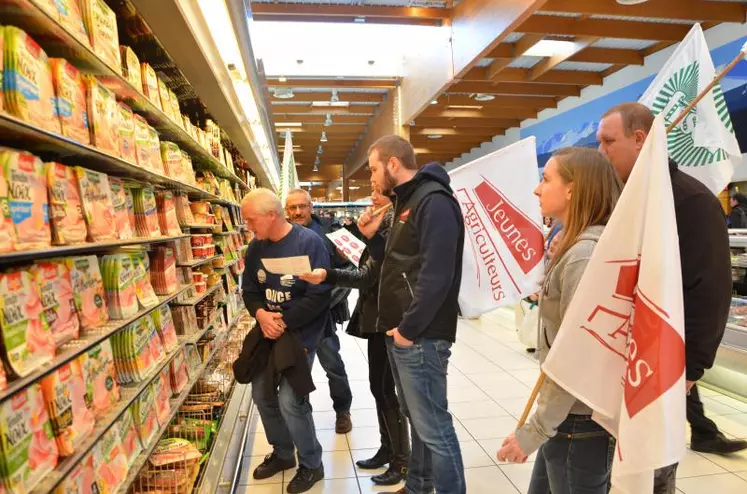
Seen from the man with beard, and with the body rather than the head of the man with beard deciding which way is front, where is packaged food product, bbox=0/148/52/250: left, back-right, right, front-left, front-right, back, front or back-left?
front-left

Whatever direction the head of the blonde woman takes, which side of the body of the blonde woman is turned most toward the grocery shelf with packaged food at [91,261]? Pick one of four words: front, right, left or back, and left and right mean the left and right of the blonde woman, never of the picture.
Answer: front

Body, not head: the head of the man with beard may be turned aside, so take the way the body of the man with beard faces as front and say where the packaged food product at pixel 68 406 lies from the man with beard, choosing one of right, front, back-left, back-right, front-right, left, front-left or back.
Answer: front-left

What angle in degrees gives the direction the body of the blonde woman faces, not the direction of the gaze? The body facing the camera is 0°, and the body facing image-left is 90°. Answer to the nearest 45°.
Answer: approximately 90°

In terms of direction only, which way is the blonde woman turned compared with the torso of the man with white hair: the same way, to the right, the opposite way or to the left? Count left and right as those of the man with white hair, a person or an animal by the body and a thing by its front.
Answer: to the right

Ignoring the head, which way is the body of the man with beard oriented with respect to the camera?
to the viewer's left

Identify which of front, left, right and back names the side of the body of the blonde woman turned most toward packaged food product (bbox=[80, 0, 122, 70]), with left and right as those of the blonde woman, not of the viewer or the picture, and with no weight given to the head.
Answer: front

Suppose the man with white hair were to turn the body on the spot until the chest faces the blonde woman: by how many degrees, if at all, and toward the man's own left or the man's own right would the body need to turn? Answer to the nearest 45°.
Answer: approximately 90° to the man's own left

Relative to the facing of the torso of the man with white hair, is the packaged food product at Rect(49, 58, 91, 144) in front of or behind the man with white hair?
in front

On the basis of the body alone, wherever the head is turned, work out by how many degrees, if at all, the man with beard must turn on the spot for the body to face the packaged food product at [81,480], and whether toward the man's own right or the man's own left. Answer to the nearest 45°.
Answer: approximately 45° to the man's own left

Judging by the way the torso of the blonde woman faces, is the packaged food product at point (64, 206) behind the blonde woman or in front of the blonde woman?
in front

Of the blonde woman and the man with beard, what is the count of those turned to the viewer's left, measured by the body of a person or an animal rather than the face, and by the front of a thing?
2

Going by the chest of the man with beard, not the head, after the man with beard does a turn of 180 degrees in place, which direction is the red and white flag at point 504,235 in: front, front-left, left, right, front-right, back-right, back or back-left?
front-left

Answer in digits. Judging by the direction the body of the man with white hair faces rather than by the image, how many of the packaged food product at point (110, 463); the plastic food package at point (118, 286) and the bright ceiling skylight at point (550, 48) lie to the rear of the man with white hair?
1

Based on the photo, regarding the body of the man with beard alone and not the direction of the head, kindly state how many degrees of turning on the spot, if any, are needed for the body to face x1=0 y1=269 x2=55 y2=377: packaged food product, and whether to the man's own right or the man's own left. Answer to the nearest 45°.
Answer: approximately 45° to the man's own left

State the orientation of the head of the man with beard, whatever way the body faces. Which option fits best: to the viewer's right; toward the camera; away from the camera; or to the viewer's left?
to the viewer's left
